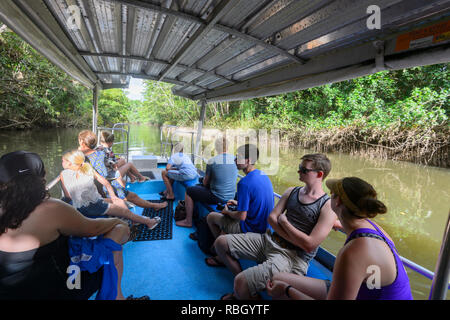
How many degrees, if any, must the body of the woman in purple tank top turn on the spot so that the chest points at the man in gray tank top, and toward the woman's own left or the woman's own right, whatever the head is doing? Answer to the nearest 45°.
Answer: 0° — they already face them

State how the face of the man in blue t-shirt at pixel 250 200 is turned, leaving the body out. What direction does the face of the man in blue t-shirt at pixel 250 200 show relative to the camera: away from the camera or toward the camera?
away from the camera

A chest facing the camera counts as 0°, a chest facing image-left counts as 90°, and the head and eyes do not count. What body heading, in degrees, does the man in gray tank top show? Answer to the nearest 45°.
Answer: approximately 45°

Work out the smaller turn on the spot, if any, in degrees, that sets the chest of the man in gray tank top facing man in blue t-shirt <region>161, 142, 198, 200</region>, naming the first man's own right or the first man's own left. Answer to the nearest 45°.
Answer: approximately 90° to the first man's own right

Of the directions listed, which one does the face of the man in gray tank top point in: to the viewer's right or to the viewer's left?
to the viewer's left

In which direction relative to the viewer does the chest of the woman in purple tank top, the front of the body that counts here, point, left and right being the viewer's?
facing away from the viewer and to the left of the viewer
